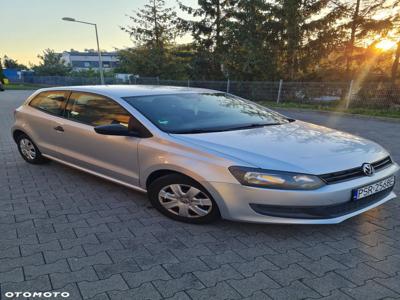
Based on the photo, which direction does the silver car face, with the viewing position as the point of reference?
facing the viewer and to the right of the viewer

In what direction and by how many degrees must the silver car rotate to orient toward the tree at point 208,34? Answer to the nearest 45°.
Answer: approximately 135° to its left

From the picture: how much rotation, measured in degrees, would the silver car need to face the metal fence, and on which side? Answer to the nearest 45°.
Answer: approximately 90° to its left

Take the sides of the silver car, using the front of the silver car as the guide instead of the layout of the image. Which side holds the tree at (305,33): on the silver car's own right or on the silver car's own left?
on the silver car's own left

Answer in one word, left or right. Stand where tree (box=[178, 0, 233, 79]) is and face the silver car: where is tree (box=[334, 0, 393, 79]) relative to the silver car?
left

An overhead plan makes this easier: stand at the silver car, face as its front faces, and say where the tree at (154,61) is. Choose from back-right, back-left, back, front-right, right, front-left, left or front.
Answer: back-left

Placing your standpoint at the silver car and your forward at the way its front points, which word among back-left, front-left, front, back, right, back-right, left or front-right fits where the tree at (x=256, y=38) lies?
back-left

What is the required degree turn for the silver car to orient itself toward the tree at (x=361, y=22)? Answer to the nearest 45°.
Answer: approximately 90° to its left
